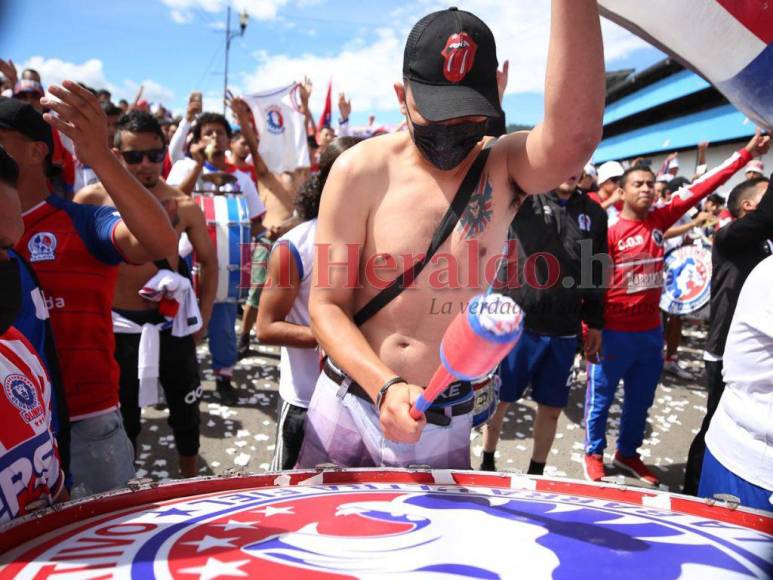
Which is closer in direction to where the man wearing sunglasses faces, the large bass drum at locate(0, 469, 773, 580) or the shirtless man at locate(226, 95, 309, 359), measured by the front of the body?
the large bass drum

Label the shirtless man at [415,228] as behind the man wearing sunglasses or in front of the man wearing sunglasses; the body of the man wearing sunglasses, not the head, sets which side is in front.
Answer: in front

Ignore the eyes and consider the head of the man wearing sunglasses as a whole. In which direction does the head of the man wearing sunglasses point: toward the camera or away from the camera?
toward the camera

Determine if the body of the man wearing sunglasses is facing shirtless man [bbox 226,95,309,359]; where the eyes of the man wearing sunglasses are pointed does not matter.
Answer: no

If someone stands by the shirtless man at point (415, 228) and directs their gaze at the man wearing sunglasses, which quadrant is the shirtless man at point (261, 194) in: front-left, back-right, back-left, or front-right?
front-right

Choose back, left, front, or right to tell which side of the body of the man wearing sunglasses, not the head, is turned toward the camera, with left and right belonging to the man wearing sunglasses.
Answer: front

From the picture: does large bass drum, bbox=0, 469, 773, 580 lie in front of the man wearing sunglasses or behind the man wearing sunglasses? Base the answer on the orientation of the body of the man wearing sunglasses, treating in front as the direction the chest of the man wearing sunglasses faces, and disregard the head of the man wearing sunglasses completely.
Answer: in front
